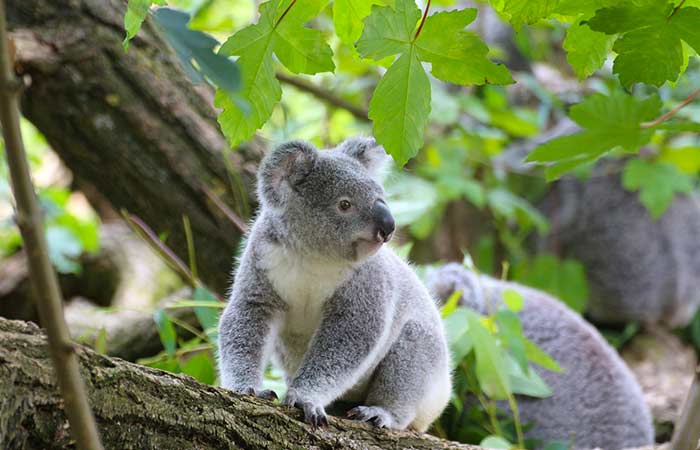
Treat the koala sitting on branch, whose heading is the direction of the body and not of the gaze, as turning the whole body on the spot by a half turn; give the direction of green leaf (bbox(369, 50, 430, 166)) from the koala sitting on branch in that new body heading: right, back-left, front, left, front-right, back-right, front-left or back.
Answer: back-right

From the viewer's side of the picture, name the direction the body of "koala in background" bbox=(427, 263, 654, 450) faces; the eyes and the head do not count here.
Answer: to the viewer's left

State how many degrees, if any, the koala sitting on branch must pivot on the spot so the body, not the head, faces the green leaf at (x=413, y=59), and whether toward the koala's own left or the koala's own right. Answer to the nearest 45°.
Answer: approximately 45° to the koala's own left

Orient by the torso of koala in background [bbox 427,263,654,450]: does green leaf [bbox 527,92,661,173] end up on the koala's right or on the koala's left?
on the koala's left

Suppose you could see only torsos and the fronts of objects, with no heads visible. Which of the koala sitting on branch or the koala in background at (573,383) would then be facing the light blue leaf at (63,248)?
the koala in background
